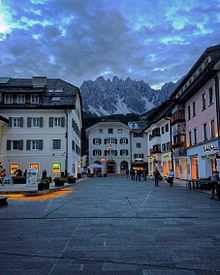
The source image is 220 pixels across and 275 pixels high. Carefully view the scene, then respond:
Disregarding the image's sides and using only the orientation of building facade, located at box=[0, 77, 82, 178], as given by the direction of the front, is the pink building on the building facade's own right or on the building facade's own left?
on the building facade's own left

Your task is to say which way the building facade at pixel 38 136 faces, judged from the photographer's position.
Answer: facing the viewer
